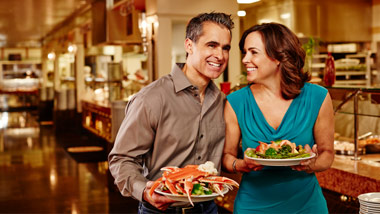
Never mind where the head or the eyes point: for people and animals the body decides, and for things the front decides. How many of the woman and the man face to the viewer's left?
0

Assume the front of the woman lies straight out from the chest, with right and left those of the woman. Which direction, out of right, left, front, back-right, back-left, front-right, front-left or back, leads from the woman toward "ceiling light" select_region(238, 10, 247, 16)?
back

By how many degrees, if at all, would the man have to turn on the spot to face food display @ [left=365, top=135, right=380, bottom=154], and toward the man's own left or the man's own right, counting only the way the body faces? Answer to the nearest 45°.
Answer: approximately 90° to the man's own left

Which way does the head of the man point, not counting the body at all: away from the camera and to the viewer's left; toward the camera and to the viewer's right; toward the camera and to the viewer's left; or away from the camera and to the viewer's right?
toward the camera and to the viewer's right

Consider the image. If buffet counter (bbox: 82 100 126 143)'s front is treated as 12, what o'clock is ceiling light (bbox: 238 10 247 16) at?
The ceiling light is roughly at 10 o'clock from the buffet counter.

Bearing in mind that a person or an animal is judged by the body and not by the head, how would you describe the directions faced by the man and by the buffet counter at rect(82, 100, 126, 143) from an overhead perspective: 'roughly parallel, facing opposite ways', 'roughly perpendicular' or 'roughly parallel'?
roughly perpendicular

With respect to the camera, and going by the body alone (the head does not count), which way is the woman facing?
toward the camera

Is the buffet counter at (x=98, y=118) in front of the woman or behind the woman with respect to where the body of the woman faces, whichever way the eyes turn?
behind

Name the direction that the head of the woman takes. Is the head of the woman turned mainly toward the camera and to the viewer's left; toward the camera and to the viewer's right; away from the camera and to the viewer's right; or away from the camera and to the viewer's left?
toward the camera and to the viewer's left

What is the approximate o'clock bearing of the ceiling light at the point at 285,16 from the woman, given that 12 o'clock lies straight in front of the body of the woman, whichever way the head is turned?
The ceiling light is roughly at 6 o'clock from the woman.
